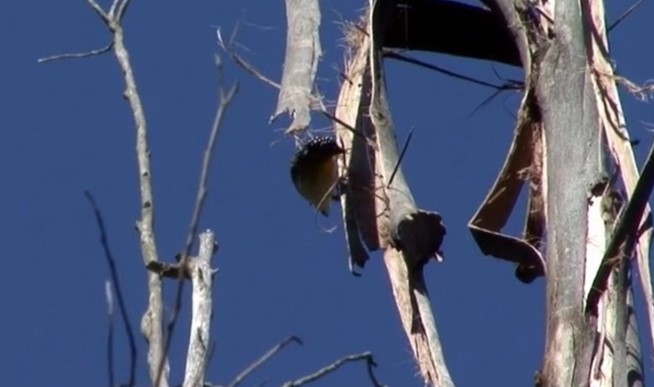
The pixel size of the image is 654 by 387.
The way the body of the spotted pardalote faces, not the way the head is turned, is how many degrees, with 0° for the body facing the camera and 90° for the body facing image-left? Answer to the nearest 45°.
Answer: approximately 270°
